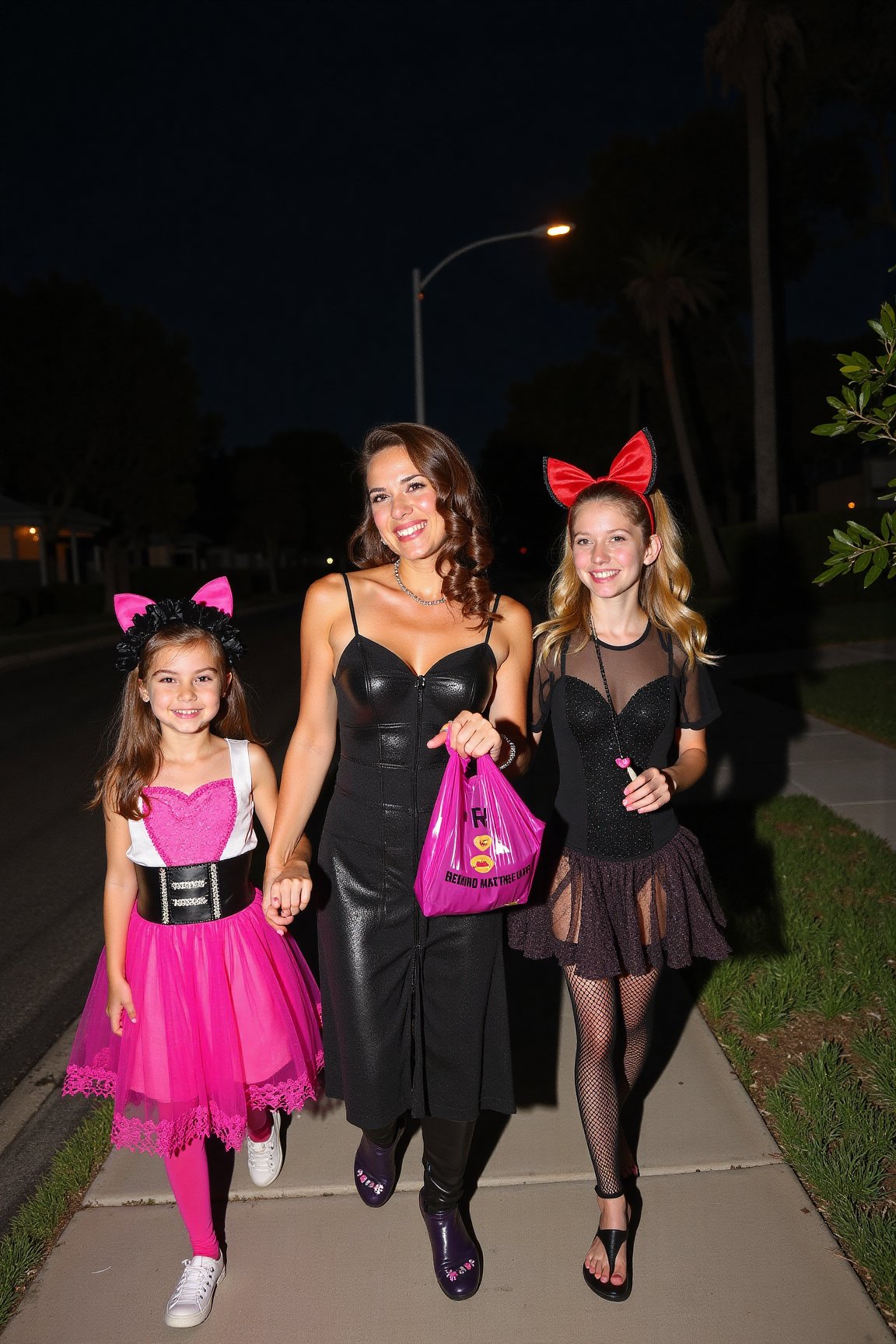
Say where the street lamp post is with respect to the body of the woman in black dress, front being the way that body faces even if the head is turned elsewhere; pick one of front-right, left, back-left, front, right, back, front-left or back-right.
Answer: back

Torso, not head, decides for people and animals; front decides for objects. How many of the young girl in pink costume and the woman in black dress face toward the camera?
2

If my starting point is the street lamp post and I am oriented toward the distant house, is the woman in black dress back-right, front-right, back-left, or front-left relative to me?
back-left

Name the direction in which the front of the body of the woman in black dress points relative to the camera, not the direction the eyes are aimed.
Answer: toward the camera

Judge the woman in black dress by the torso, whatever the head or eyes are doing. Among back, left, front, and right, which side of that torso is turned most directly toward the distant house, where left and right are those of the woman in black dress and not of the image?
back

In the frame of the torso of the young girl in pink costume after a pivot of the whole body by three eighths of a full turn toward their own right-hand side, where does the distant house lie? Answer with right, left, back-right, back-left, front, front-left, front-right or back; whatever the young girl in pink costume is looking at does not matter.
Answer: front-right

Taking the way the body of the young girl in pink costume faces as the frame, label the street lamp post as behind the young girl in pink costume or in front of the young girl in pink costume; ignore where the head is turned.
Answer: behind

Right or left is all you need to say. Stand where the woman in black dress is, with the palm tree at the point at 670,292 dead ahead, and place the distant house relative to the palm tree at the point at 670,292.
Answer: left

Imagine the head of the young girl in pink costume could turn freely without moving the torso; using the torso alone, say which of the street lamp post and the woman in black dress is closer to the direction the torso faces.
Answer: the woman in black dress

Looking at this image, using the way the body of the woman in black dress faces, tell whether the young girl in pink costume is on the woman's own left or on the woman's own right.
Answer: on the woman's own right
